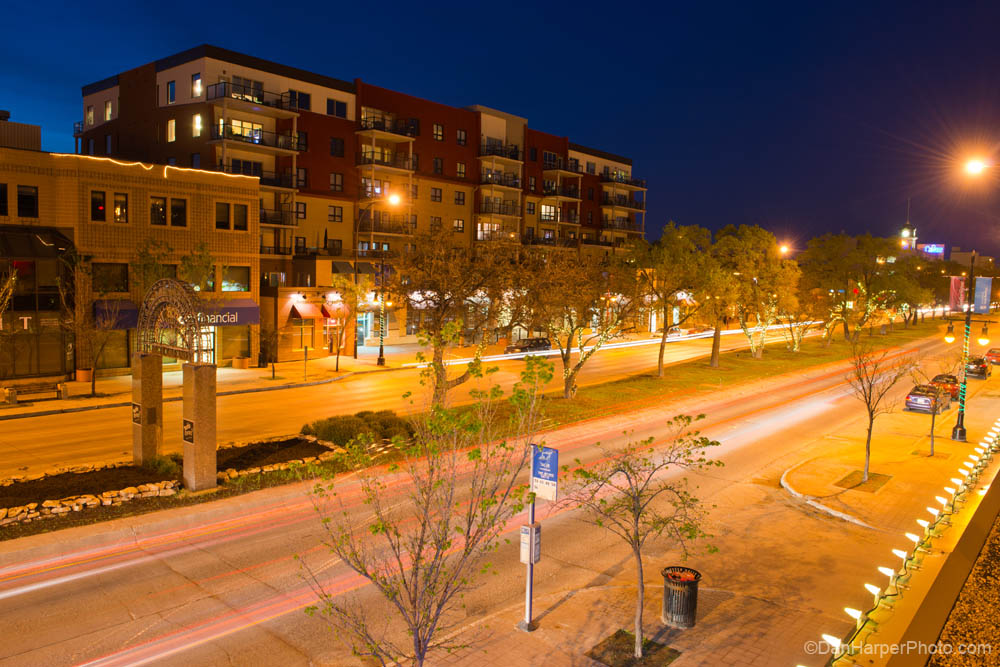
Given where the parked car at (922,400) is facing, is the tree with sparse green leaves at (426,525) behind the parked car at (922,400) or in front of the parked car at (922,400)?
behind

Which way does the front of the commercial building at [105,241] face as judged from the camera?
facing the viewer and to the right of the viewer

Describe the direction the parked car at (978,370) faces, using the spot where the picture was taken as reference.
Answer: facing away from the viewer and to the right of the viewer

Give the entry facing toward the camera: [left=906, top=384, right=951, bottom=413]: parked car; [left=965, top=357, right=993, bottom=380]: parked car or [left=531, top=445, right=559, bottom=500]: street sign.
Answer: the street sign

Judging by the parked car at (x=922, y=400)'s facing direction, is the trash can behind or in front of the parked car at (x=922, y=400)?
behind

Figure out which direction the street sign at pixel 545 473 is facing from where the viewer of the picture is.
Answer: facing the viewer

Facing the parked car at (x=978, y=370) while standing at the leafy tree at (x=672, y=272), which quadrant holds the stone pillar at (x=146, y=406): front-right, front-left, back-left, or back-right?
back-right

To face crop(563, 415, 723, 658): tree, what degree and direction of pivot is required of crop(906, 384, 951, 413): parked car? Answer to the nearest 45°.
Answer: approximately 135° to its right

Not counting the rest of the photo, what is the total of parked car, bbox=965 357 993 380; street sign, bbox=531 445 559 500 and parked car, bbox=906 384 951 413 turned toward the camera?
1

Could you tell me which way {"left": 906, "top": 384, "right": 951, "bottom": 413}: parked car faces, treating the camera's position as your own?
facing away from the viewer and to the right of the viewer

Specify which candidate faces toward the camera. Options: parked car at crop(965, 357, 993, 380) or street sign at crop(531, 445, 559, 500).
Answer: the street sign

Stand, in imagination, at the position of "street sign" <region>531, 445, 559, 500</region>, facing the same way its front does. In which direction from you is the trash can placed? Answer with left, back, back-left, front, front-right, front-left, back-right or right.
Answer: left

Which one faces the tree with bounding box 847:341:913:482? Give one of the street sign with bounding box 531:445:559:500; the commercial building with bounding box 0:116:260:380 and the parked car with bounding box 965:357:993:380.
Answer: the commercial building

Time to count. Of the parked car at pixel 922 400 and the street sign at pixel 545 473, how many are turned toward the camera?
1

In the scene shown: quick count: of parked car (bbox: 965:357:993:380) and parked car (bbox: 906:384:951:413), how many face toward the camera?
0
